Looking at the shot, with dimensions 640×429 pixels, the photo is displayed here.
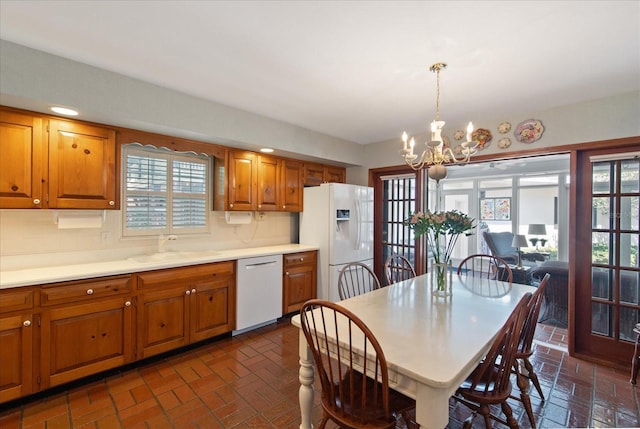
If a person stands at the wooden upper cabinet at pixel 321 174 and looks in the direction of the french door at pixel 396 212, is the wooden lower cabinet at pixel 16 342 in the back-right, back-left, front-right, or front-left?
back-right

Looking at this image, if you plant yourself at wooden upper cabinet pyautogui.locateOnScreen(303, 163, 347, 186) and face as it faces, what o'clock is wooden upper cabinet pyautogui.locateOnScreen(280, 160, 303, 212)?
wooden upper cabinet pyautogui.locateOnScreen(280, 160, 303, 212) is roughly at 3 o'clock from wooden upper cabinet pyautogui.locateOnScreen(303, 163, 347, 186).

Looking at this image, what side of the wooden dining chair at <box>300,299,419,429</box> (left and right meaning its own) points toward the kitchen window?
left

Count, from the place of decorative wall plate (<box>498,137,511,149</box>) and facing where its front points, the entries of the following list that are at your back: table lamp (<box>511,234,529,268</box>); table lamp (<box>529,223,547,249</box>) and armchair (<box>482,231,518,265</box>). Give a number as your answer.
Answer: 3

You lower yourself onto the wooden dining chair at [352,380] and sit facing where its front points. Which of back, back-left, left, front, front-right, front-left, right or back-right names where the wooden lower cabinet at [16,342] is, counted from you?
back-left

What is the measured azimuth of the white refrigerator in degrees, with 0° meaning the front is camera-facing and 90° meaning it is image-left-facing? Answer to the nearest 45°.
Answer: approximately 315°

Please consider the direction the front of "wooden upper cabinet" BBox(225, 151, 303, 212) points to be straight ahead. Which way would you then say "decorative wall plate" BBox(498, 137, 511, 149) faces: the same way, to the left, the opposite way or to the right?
to the right
